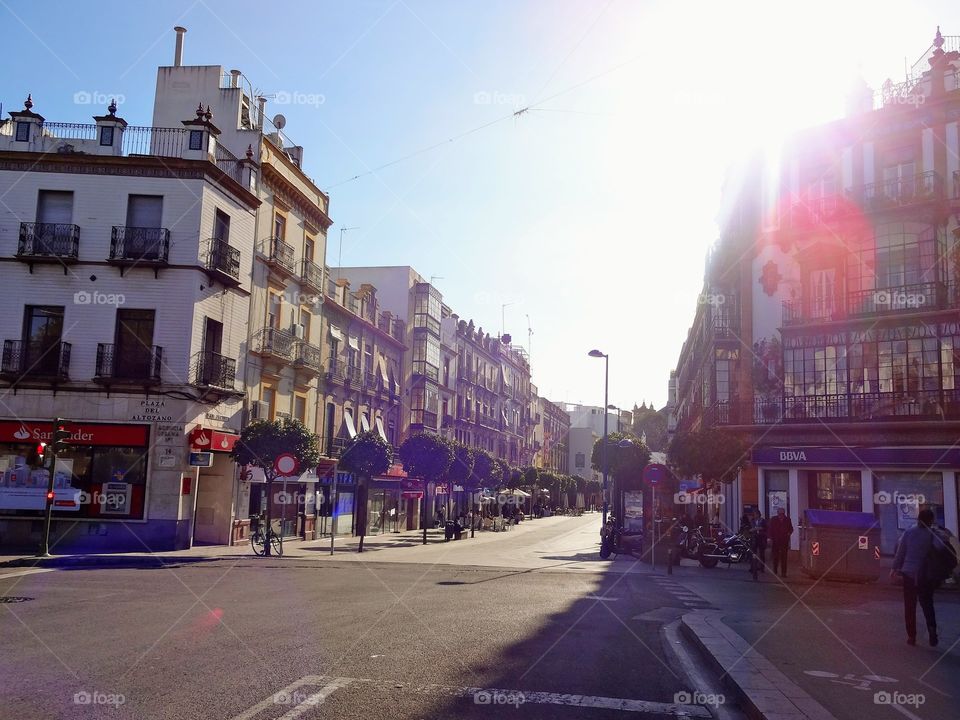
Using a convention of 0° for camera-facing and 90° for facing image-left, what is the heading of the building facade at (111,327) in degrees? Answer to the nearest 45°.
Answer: approximately 0°

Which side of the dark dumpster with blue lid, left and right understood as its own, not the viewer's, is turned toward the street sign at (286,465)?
right

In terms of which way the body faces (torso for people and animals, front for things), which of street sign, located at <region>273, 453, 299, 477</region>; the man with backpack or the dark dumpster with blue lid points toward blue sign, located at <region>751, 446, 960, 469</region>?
the man with backpack

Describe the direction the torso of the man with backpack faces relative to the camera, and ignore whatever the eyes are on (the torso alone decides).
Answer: away from the camera

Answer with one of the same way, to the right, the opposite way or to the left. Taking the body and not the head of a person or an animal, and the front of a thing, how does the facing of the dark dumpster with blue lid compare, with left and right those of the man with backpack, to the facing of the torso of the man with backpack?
the opposite way

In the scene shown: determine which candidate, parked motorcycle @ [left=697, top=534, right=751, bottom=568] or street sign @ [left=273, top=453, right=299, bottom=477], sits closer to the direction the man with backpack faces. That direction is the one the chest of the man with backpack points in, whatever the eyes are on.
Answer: the parked motorcycle
